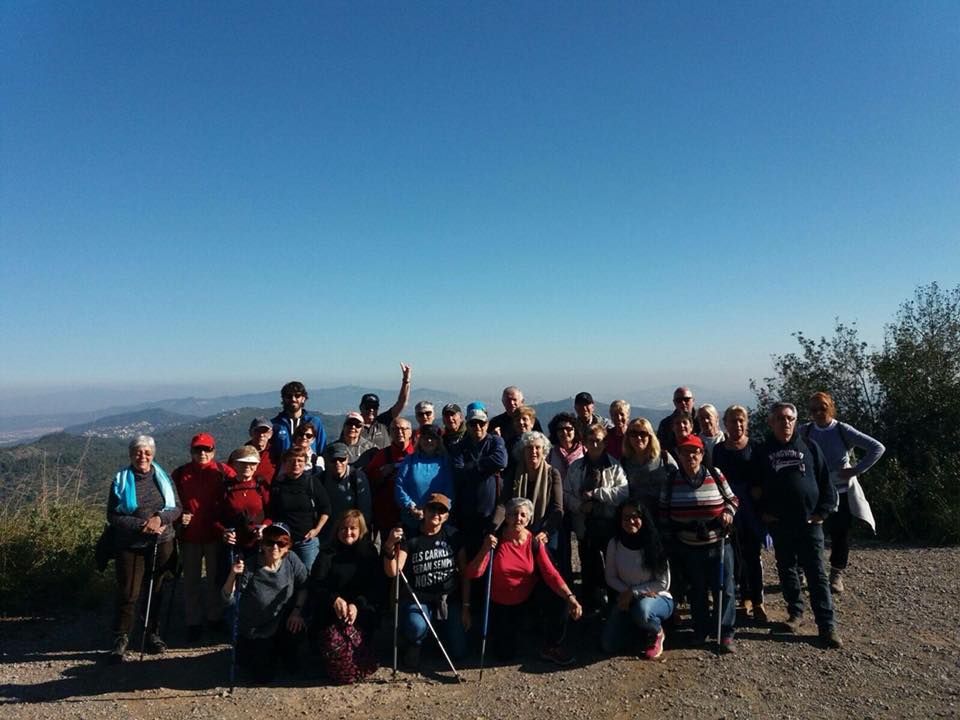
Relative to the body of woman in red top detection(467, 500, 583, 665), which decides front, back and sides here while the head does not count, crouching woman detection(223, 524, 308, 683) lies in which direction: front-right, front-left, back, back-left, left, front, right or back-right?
right

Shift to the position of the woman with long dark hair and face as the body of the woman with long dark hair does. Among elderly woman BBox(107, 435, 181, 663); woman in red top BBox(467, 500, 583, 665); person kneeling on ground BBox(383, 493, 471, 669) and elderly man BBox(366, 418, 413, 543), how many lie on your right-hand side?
4

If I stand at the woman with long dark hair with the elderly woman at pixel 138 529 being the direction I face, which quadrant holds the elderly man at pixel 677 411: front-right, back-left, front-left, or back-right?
back-right

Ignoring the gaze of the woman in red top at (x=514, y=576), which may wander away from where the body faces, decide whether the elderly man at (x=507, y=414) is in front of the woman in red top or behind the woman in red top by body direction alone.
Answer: behind

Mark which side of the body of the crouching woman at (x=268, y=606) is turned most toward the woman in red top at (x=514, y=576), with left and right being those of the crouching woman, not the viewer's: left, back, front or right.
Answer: left

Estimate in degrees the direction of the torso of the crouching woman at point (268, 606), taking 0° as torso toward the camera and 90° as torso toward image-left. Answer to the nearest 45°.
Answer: approximately 0°

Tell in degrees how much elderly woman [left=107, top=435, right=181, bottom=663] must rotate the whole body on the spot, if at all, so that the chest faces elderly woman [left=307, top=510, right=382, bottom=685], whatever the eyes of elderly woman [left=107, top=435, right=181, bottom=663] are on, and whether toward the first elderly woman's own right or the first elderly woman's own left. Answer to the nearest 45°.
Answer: approximately 45° to the first elderly woman's own left

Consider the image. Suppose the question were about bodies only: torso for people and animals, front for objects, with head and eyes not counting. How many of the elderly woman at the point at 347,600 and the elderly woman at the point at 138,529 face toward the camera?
2
